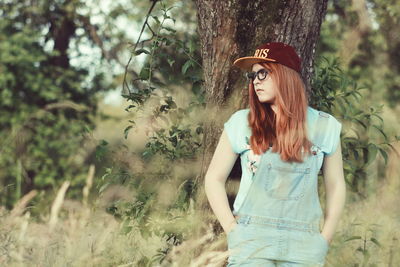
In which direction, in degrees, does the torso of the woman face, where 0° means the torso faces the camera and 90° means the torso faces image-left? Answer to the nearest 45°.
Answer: approximately 0°
